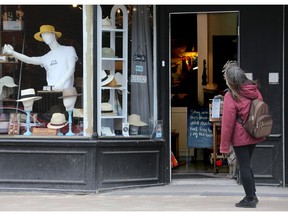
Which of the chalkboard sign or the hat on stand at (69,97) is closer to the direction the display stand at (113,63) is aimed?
the hat on stand

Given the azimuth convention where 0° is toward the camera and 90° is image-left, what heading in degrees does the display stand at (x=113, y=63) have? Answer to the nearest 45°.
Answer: approximately 0°

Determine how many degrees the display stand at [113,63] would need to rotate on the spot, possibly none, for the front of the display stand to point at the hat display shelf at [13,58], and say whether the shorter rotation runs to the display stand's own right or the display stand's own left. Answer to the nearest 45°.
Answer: approximately 90° to the display stand's own right

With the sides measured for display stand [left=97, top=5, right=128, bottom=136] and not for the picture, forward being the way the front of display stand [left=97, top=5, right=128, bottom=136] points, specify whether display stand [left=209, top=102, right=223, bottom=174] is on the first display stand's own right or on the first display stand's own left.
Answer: on the first display stand's own left

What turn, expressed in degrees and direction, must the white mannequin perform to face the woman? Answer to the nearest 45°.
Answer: approximately 90° to its left

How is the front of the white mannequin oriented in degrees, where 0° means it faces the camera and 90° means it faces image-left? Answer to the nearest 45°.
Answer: approximately 45°

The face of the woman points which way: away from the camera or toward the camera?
away from the camera

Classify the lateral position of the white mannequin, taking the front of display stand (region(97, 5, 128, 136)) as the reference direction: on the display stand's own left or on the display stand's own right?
on the display stand's own right

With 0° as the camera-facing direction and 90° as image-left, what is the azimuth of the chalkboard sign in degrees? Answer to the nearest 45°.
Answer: approximately 0°

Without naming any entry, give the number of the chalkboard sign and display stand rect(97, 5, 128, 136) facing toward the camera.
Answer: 2

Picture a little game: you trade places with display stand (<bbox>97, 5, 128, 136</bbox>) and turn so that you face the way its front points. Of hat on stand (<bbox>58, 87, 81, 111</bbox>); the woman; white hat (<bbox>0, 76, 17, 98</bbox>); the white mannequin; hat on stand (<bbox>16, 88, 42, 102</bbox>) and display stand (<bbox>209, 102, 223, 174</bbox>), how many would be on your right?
4
